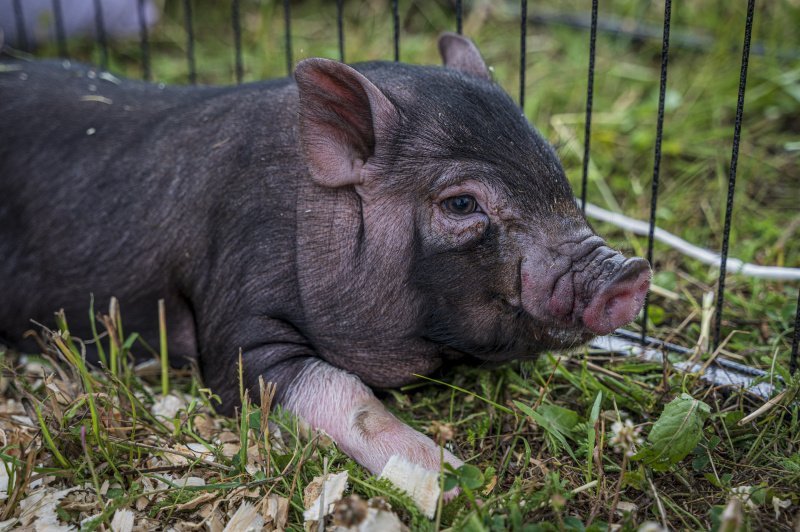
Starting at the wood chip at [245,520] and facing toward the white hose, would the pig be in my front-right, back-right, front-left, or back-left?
front-left

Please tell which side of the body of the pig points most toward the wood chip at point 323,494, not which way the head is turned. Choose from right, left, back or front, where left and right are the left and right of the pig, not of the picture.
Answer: right

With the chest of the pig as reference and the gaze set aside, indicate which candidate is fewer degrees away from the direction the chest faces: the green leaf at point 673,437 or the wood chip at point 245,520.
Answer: the green leaf

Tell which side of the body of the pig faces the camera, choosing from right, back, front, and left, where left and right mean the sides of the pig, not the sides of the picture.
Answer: right

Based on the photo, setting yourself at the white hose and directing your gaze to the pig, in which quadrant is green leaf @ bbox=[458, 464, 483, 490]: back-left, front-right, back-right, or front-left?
front-left

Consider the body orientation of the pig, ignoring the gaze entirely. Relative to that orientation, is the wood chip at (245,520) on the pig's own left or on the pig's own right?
on the pig's own right

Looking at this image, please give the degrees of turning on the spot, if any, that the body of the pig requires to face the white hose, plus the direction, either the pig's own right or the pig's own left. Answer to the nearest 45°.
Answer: approximately 45° to the pig's own left

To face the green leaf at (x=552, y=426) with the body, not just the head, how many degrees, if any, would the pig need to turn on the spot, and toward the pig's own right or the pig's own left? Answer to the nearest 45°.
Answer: approximately 45° to the pig's own right

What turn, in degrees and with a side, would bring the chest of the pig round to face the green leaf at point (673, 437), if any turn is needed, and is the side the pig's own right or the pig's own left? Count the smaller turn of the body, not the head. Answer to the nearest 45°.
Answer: approximately 45° to the pig's own right

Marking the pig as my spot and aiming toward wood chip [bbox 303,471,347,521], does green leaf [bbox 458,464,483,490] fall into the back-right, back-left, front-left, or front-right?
front-left
